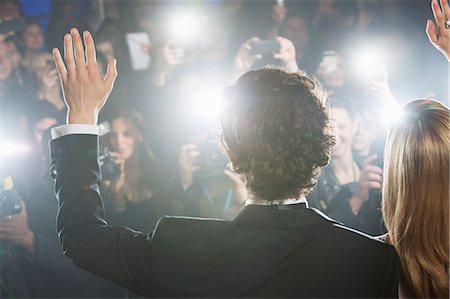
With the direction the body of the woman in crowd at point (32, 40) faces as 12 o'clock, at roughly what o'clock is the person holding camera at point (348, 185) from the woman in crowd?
The person holding camera is roughly at 10 o'clock from the woman in crowd.

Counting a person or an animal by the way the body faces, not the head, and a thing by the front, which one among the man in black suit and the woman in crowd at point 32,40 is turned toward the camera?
the woman in crowd

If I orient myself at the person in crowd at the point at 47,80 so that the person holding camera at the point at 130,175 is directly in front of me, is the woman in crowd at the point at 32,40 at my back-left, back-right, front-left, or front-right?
back-left

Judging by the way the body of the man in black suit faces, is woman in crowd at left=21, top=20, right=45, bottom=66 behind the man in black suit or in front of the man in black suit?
in front

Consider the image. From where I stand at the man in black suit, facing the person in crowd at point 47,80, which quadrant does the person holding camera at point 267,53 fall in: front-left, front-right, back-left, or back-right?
front-right

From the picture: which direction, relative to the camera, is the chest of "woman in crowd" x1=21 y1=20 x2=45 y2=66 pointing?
toward the camera

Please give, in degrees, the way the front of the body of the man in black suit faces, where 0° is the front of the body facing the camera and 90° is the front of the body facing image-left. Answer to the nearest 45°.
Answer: approximately 180°

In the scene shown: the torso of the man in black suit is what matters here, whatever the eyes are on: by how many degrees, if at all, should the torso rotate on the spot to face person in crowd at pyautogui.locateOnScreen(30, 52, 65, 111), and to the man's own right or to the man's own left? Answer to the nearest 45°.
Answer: approximately 45° to the man's own left

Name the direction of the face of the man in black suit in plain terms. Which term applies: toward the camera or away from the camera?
away from the camera

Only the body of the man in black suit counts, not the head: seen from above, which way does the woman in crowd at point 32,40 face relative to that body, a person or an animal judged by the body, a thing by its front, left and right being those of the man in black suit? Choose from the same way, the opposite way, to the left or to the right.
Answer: the opposite way

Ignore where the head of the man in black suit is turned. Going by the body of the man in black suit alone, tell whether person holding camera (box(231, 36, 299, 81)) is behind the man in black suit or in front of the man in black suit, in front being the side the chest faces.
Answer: in front

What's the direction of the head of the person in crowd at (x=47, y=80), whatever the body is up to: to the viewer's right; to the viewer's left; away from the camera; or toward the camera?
toward the camera

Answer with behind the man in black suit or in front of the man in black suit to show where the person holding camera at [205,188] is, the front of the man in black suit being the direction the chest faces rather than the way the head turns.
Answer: in front

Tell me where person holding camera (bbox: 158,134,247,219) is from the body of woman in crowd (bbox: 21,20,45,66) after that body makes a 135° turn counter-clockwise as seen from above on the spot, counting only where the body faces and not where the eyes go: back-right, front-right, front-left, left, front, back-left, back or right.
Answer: right

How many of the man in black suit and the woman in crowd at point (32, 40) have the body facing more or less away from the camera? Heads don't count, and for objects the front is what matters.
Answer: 1
